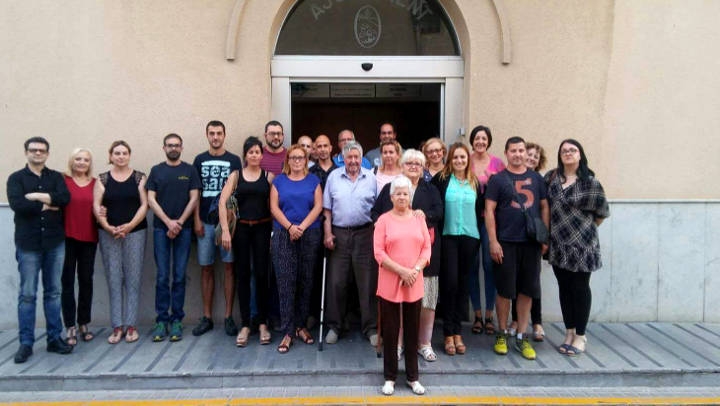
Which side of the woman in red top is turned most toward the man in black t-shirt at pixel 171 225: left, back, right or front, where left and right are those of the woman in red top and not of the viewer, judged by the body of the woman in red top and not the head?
left

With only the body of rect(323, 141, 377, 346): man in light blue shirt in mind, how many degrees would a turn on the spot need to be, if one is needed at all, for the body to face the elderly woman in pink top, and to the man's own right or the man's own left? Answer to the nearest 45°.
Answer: approximately 45° to the man's own left

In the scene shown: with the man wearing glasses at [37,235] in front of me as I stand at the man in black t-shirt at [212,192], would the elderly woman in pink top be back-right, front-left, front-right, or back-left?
back-left

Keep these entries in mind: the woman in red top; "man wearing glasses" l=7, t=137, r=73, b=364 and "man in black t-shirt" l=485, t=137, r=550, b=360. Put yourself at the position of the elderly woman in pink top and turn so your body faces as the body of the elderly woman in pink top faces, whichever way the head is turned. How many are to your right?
2

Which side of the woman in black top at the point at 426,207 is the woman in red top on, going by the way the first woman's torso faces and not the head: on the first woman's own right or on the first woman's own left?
on the first woman's own right

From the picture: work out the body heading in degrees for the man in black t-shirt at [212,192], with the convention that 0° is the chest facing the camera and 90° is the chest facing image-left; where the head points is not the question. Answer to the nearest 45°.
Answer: approximately 0°

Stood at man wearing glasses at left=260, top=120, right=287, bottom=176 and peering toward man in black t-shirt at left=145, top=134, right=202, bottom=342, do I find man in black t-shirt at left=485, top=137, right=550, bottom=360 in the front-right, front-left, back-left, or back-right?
back-left
